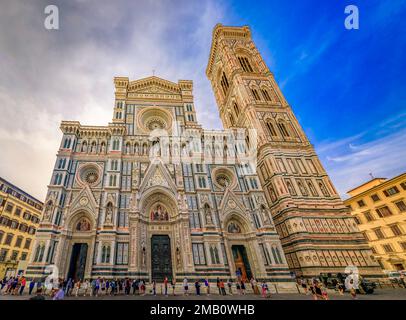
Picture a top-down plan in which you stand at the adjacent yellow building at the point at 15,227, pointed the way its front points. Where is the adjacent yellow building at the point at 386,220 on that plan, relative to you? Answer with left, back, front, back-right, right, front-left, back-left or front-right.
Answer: front

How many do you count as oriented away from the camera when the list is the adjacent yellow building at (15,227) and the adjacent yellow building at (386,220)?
0

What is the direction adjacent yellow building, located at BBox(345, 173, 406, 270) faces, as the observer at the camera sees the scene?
facing the viewer and to the left of the viewer

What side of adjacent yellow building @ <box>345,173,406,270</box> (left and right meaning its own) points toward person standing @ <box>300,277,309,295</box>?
front

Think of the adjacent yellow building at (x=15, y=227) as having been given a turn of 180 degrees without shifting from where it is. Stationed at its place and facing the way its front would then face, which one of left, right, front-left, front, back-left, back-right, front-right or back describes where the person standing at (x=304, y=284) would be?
back

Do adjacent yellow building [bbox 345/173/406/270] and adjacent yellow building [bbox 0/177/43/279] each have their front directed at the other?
yes

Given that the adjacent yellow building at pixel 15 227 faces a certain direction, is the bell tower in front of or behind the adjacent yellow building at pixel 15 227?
in front

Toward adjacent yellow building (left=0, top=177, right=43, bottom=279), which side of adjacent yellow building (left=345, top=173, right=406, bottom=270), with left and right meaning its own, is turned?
front

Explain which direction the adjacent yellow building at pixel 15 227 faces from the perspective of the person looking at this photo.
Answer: facing the viewer and to the right of the viewer
